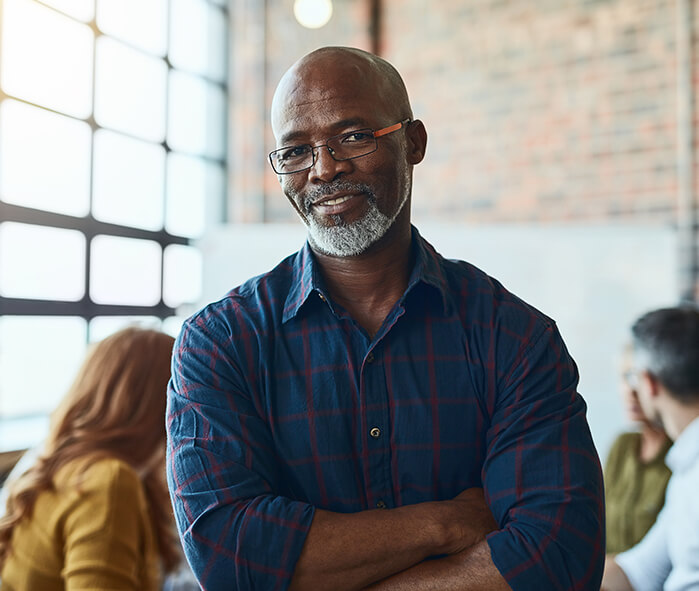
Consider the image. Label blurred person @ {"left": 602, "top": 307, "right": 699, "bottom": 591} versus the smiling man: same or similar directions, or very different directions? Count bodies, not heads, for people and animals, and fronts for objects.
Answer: very different directions

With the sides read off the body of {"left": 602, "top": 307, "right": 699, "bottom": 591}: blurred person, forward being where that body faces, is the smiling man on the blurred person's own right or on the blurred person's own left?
on the blurred person's own left

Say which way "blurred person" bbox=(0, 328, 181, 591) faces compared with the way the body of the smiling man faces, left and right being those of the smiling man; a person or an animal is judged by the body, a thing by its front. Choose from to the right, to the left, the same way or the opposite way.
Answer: the opposite way

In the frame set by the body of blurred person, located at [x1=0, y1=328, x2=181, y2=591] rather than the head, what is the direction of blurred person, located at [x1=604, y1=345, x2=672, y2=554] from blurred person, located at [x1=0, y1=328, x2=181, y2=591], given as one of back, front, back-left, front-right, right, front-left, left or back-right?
front-right

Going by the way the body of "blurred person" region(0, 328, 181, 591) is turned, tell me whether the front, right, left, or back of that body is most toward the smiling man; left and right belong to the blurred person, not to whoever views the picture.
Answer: right

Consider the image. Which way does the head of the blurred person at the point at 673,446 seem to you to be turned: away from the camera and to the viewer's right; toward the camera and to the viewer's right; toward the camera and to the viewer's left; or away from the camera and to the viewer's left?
away from the camera and to the viewer's left

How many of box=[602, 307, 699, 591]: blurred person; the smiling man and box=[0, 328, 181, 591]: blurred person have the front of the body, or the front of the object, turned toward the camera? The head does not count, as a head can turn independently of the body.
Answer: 1

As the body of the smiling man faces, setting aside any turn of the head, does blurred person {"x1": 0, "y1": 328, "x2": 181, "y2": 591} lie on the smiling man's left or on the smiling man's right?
on the smiling man's right

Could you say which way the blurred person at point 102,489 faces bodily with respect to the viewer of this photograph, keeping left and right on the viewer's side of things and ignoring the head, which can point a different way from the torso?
facing away from the viewer and to the right of the viewer

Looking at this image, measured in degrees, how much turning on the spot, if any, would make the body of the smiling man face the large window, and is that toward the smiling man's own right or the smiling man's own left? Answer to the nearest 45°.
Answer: approximately 135° to the smiling man's own right

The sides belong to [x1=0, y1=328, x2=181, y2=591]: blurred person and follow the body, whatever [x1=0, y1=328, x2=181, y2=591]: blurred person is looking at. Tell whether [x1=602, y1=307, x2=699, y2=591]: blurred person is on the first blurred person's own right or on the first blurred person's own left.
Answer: on the first blurred person's own right

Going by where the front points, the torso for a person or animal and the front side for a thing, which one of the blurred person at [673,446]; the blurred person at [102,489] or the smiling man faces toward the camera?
the smiling man

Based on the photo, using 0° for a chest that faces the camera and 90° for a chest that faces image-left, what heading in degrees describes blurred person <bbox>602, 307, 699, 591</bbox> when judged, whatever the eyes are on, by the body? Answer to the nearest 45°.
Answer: approximately 135°
